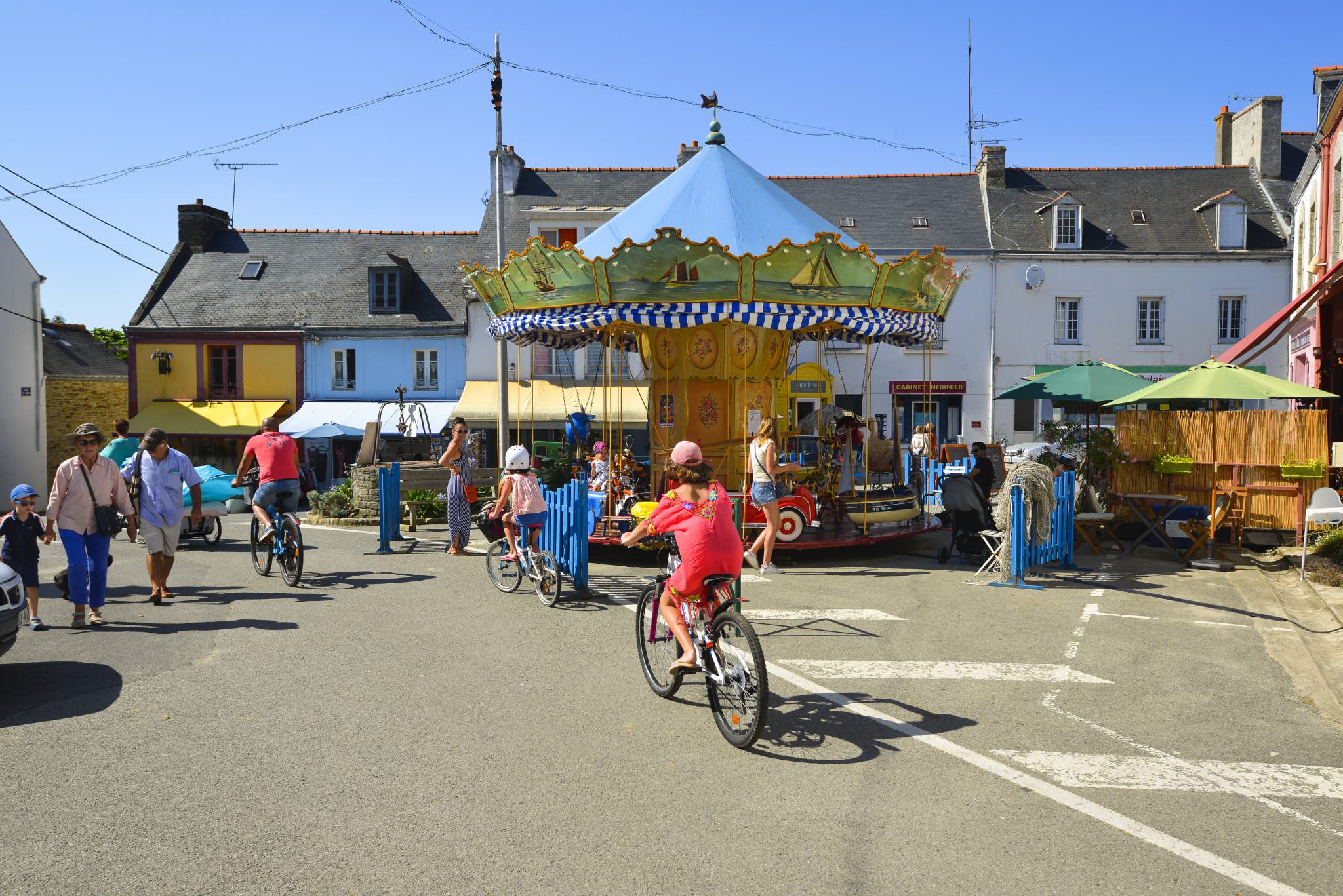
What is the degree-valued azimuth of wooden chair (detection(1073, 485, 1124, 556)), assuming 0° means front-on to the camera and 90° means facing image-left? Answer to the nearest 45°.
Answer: approximately 270°

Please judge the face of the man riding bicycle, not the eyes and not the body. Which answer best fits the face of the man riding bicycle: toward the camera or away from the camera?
away from the camera

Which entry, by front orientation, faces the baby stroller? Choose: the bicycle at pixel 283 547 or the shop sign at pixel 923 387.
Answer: the shop sign

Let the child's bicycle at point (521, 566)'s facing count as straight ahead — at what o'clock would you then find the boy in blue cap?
The boy in blue cap is roughly at 10 o'clock from the child's bicycle.

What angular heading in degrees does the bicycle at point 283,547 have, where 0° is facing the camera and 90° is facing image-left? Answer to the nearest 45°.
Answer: approximately 135°

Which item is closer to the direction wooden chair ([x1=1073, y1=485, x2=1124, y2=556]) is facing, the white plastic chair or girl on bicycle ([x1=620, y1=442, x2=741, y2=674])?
the white plastic chair

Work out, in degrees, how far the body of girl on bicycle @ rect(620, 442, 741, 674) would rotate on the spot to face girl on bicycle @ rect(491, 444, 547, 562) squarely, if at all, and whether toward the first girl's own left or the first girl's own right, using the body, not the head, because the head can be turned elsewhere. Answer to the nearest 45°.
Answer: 0° — they already face them

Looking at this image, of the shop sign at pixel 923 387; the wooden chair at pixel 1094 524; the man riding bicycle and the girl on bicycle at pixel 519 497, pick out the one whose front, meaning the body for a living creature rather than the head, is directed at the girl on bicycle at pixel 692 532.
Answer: the shop sign

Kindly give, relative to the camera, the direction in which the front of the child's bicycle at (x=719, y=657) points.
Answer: facing away from the viewer and to the left of the viewer
